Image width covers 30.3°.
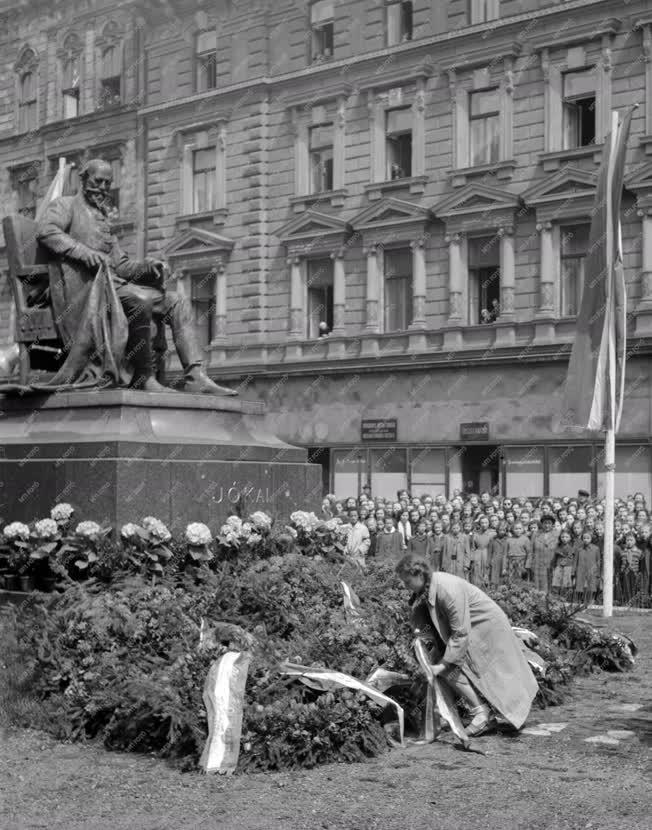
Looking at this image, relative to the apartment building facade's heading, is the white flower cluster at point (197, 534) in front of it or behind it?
in front

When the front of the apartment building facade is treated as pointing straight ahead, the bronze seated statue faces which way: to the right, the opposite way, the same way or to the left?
to the left

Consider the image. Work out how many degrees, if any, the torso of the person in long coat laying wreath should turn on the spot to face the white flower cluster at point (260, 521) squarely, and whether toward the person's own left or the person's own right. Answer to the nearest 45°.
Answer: approximately 45° to the person's own right

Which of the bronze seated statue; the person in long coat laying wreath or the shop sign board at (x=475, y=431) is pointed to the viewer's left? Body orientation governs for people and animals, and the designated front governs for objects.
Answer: the person in long coat laying wreath

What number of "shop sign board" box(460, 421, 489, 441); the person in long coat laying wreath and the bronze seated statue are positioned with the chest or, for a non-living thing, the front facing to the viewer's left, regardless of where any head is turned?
1

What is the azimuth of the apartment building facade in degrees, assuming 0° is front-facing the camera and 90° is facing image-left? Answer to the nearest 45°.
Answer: approximately 45°

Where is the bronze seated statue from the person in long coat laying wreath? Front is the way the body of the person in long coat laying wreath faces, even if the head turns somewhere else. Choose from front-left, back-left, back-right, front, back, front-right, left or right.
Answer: front-right

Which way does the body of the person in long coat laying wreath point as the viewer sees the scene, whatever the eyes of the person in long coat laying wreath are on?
to the viewer's left

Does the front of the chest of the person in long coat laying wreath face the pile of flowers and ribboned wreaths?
yes

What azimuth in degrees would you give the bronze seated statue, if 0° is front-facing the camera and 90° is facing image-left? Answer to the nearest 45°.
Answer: approximately 315°

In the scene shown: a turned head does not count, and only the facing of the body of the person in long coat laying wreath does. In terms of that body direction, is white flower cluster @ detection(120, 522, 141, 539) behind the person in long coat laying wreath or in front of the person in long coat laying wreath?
in front

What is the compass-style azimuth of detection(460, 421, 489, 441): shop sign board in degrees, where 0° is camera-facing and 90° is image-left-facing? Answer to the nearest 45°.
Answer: approximately 0°
